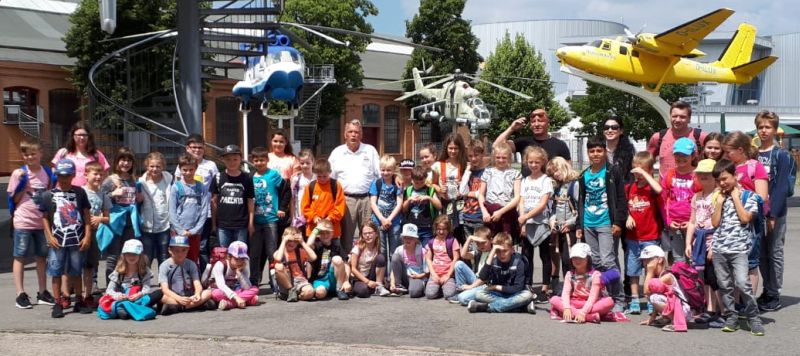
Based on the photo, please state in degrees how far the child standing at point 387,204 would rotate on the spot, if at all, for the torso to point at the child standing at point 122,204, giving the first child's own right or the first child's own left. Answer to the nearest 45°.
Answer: approximately 90° to the first child's own right

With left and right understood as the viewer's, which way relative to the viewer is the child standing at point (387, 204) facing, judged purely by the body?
facing the viewer

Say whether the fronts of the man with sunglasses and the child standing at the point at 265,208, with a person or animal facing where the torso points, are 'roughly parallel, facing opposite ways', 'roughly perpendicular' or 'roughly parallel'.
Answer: roughly parallel

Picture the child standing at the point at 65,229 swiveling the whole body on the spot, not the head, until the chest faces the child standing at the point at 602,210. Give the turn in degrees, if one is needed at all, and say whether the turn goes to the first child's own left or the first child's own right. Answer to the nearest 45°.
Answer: approximately 45° to the first child's own left

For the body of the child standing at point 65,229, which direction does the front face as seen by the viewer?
toward the camera

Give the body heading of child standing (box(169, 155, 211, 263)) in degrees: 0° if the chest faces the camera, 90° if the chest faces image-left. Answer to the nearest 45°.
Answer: approximately 0°

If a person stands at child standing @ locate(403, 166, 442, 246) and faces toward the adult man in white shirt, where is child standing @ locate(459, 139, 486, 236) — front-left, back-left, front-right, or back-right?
back-right

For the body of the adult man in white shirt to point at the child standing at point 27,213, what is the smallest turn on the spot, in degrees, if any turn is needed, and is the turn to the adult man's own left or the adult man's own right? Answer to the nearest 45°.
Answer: approximately 90° to the adult man's own right

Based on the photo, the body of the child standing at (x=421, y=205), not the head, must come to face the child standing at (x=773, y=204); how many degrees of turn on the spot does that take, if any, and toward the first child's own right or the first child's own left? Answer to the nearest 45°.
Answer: approximately 90° to the first child's own left

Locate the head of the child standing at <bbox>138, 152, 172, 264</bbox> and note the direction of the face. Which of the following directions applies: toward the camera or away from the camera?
toward the camera

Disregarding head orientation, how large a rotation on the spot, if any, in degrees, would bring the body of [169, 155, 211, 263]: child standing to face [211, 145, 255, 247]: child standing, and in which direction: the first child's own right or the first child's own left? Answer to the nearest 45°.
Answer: approximately 90° to the first child's own left

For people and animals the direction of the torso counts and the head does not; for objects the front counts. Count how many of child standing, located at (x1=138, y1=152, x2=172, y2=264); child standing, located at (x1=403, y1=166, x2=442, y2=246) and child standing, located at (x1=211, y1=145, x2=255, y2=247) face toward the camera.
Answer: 3

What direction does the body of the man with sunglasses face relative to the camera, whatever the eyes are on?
toward the camera

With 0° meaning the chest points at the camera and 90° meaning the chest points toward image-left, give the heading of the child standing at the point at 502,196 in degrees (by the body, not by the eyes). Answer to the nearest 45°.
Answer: approximately 0°
